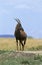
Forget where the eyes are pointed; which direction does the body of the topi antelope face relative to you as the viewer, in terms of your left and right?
facing the viewer and to the left of the viewer
